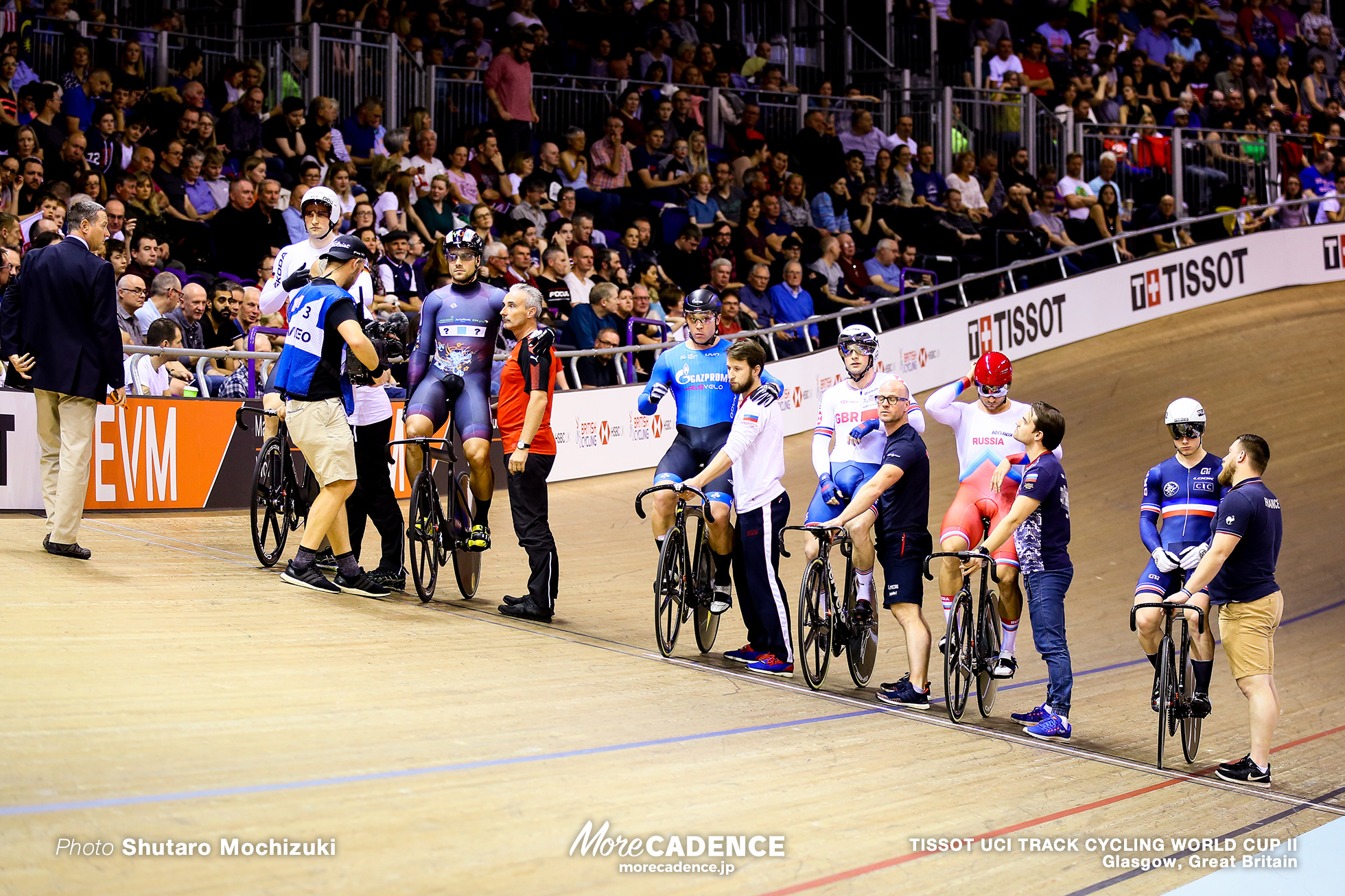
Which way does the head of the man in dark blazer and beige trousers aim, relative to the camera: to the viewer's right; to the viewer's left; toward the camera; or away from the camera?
to the viewer's right

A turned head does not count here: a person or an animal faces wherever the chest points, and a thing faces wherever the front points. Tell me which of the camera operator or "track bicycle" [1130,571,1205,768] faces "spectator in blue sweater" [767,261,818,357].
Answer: the camera operator

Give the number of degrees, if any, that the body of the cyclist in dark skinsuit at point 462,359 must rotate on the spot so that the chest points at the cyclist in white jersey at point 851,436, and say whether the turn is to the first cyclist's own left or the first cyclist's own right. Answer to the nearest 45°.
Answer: approximately 90° to the first cyclist's own left

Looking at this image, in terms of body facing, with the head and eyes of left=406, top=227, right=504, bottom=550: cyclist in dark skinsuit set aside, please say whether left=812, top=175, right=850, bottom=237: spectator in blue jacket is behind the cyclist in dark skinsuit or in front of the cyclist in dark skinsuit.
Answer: behind

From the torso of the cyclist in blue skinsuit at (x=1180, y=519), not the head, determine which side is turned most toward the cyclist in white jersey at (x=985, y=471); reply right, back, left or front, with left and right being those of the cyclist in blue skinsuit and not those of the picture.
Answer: right

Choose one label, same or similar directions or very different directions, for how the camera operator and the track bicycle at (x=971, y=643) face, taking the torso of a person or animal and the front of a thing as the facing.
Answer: very different directions

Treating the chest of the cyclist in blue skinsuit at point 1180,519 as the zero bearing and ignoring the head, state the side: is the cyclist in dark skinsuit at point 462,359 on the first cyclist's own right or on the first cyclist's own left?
on the first cyclist's own right

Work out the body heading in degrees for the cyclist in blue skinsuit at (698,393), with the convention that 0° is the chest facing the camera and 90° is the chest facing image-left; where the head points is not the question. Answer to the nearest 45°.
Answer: approximately 0°

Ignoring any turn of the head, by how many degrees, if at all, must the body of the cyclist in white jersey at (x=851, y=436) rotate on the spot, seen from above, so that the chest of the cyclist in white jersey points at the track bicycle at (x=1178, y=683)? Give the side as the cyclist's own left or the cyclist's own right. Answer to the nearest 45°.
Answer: approximately 45° to the cyclist's own left
